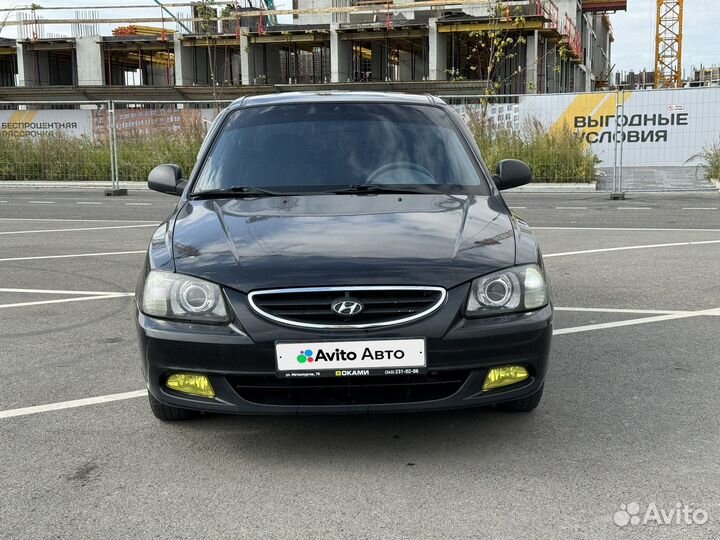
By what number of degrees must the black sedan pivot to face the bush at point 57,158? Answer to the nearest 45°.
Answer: approximately 180°

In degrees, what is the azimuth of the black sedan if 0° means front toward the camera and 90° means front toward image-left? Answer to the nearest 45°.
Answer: approximately 0°

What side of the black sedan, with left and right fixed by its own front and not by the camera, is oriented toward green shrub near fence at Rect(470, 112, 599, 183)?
back

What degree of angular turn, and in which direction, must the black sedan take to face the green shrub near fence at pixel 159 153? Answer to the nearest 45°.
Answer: approximately 180°

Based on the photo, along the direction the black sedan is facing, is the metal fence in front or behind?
behind

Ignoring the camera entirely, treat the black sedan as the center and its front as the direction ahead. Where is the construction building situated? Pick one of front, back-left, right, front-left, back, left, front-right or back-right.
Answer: back
